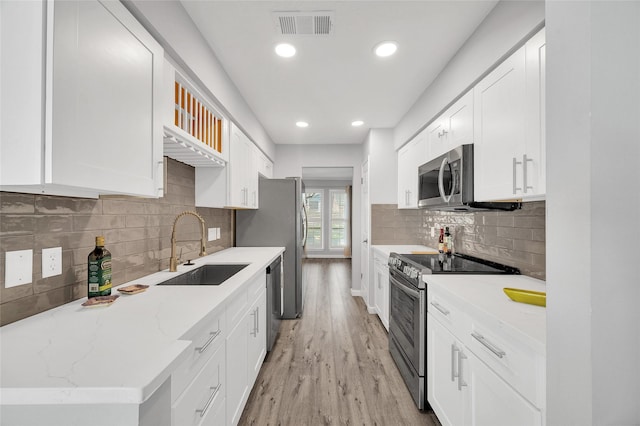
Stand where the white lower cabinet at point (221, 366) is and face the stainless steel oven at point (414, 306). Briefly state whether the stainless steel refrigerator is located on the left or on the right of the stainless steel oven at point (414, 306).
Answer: left

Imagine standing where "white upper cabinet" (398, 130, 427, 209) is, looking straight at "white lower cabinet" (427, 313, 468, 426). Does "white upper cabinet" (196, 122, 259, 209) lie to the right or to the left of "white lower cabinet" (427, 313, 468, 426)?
right

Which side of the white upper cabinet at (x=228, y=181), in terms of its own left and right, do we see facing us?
right

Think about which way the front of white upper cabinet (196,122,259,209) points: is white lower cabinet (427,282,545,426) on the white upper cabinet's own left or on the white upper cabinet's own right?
on the white upper cabinet's own right

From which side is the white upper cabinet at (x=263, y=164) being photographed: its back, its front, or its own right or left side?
right

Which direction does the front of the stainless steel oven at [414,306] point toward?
to the viewer's left

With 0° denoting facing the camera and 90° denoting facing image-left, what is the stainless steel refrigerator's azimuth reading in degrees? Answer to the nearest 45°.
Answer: approximately 270°

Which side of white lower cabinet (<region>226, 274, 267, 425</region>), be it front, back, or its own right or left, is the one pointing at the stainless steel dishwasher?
left

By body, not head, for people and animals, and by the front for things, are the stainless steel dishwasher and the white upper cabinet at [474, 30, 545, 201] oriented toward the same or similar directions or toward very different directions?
very different directions

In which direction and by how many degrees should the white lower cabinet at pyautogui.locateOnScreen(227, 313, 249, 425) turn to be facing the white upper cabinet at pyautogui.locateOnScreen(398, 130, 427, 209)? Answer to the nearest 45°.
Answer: approximately 45° to its left

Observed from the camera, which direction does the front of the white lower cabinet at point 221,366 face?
facing to the right of the viewer

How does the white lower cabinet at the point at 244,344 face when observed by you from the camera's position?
facing to the right of the viewer

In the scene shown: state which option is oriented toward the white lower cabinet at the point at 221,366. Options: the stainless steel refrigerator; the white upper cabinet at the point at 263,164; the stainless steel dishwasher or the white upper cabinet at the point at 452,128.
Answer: the white upper cabinet at the point at 452,128
